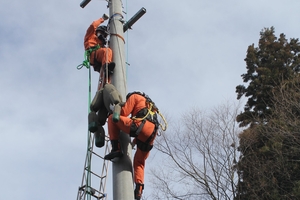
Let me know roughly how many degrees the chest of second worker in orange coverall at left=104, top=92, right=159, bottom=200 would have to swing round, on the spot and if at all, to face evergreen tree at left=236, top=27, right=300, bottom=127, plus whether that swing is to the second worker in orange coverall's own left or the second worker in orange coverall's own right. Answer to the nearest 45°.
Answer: approximately 135° to the second worker in orange coverall's own right

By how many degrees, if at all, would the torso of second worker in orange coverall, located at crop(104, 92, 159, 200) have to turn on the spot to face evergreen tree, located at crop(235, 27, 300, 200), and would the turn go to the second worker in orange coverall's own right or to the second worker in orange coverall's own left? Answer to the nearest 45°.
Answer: approximately 135° to the second worker in orange coverall's own right

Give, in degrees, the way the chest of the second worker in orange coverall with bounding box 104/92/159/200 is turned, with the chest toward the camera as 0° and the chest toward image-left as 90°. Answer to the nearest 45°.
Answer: approximately 90°
